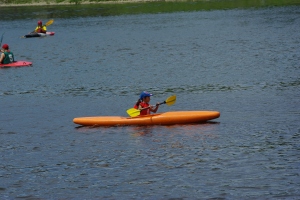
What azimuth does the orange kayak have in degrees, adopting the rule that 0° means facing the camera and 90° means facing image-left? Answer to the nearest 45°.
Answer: approximately 270°

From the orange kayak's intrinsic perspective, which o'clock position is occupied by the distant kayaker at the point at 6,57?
The distant kayaker is roughly at 8 o'clock from the orange kayak.
